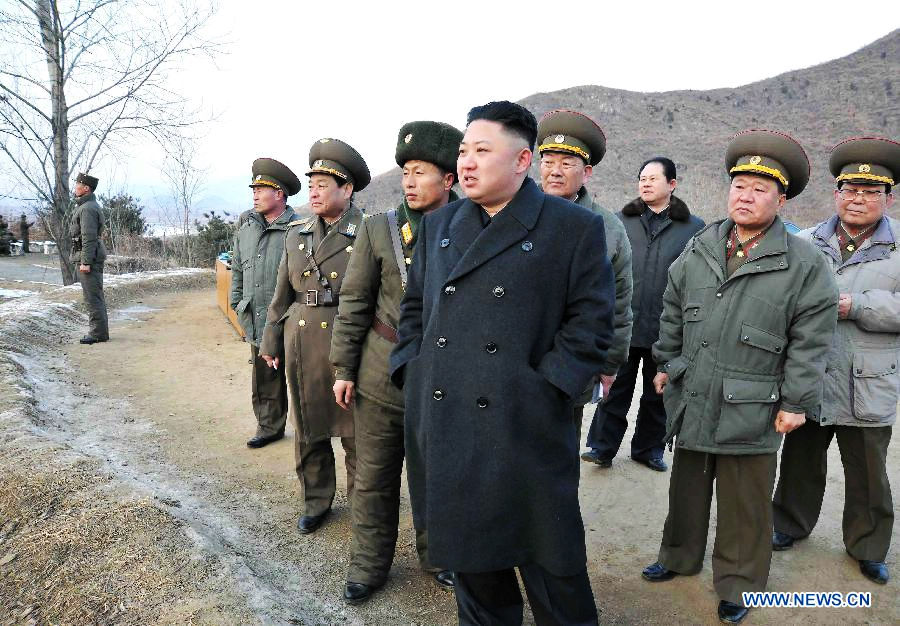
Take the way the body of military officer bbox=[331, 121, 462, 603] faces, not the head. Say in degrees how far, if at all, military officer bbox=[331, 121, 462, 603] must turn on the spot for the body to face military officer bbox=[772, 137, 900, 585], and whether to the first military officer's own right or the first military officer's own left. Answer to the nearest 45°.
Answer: approximately 135° to the first military officer's own left

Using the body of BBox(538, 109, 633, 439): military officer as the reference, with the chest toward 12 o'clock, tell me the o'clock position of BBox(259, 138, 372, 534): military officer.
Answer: BBox(259, 138, 372, 534): military officer is roughly at 1 o'clock from BBox(538, 109, 633, 439): military officer.

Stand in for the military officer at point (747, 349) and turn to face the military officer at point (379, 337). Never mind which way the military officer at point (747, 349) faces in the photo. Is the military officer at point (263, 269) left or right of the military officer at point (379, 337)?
right

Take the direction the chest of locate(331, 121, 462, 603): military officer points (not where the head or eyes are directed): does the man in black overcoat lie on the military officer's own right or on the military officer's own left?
on the military officer's own left

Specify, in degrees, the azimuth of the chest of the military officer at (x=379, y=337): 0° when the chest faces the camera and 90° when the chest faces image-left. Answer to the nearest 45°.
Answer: approximately 45°

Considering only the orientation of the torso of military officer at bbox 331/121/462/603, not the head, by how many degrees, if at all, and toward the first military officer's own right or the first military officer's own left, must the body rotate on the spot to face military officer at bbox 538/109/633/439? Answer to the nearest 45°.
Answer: approximately 180°

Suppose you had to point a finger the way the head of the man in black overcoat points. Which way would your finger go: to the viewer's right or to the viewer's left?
to the viewer's left

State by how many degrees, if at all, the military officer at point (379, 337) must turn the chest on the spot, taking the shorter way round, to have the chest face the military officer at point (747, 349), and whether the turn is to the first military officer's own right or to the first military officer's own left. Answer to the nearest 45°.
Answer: approximately 135° to the first military officer's own left
